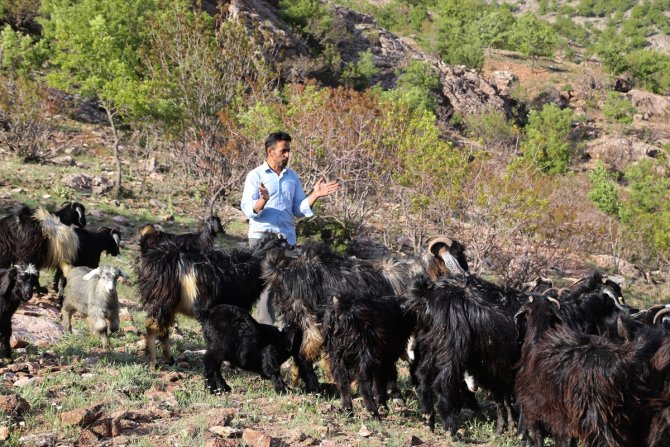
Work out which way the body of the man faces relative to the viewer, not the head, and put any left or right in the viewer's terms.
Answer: facing the viewer and to the right of the viewer

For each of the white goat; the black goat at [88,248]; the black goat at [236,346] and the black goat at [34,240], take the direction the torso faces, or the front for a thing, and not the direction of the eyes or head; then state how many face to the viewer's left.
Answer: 1

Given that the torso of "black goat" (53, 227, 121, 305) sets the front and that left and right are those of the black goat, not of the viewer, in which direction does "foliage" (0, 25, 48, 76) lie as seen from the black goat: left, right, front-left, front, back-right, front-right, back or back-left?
left

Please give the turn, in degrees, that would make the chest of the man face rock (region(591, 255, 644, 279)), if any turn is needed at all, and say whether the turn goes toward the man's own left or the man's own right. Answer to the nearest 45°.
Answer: approximately 90° to the man's own left

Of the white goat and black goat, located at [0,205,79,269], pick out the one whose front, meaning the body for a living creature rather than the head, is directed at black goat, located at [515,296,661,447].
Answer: the white goat

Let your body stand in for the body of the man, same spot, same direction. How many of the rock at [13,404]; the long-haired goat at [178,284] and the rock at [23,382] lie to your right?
3

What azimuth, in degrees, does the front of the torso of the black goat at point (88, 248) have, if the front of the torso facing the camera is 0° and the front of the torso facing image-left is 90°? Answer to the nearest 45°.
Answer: approximately 270°
